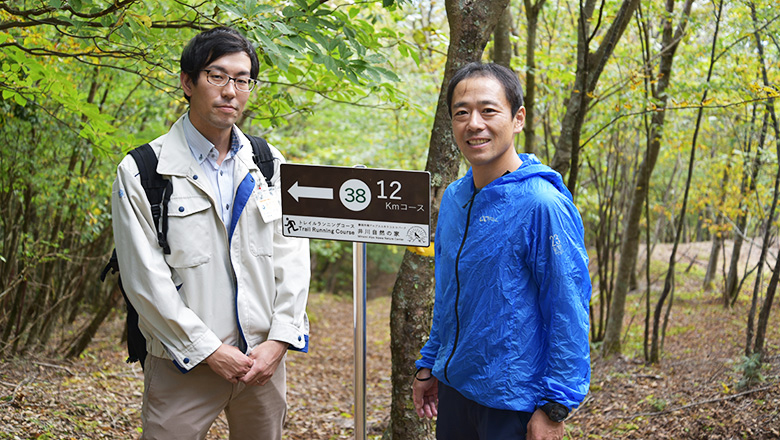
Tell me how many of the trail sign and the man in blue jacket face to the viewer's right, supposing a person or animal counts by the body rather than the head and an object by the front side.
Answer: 0

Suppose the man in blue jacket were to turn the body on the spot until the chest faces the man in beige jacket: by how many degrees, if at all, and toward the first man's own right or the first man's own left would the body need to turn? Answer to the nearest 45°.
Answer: approximately 45° to the first man's own right

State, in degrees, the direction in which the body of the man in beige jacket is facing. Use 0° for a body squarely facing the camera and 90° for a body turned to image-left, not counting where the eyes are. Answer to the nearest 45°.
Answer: approximately 315°

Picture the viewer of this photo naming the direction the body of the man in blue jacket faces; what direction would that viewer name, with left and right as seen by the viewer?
facing the viewer and to the left of the viewer

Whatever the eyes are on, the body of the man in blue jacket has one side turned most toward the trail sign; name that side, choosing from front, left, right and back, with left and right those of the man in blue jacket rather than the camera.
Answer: right

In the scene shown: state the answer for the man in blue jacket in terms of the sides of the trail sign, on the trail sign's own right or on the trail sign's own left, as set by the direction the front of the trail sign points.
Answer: on the trail sign's own left

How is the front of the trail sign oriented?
toward the camera

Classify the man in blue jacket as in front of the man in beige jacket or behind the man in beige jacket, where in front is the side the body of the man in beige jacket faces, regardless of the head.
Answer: in front

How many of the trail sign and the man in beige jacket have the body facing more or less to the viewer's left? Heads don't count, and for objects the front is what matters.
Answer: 0

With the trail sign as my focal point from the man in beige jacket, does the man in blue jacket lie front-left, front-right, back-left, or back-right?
front-right
